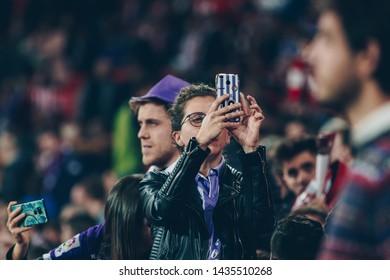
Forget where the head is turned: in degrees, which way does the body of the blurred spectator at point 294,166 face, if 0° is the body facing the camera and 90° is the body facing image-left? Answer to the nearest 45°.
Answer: approximately 315°

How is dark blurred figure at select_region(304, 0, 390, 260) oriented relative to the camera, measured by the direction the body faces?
to the viewer's left

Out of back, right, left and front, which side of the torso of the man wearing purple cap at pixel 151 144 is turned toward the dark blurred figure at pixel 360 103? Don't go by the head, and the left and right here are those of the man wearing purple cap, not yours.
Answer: left

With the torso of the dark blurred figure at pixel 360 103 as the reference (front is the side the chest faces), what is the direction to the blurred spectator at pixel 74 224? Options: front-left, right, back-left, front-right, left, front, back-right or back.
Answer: front-right
